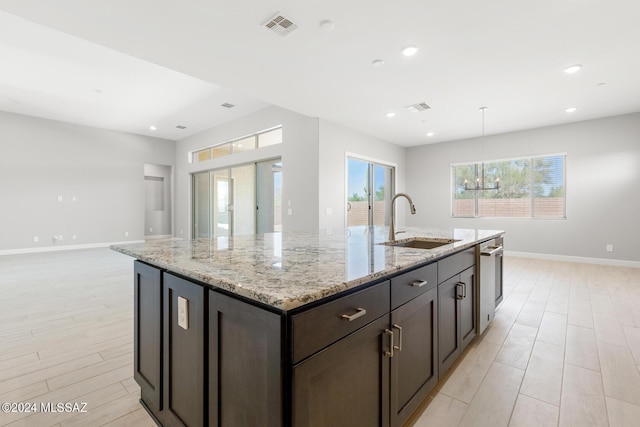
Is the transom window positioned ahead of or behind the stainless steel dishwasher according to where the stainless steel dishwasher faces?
behind

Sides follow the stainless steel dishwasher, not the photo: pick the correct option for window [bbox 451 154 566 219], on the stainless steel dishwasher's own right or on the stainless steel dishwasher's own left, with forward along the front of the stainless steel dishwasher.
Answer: on the stainless steel dishwasher's own left

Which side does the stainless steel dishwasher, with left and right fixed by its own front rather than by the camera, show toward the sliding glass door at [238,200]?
back

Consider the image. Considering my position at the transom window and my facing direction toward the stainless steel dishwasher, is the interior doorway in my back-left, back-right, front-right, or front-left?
back-right

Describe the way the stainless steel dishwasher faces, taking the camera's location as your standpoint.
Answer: facing to the right of the viewer

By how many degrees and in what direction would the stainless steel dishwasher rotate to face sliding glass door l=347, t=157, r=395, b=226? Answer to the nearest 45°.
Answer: approximately 135° to its left

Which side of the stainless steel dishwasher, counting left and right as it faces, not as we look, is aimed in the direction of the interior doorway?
back

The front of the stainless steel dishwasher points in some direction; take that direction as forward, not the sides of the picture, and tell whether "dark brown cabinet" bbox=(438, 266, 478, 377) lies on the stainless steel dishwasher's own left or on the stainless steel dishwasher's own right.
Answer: on the stainless steel dishwasher's own right

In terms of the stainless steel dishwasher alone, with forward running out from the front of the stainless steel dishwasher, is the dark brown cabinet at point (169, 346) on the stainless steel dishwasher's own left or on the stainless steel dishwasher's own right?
on the stainless steel dishwasher's own right
